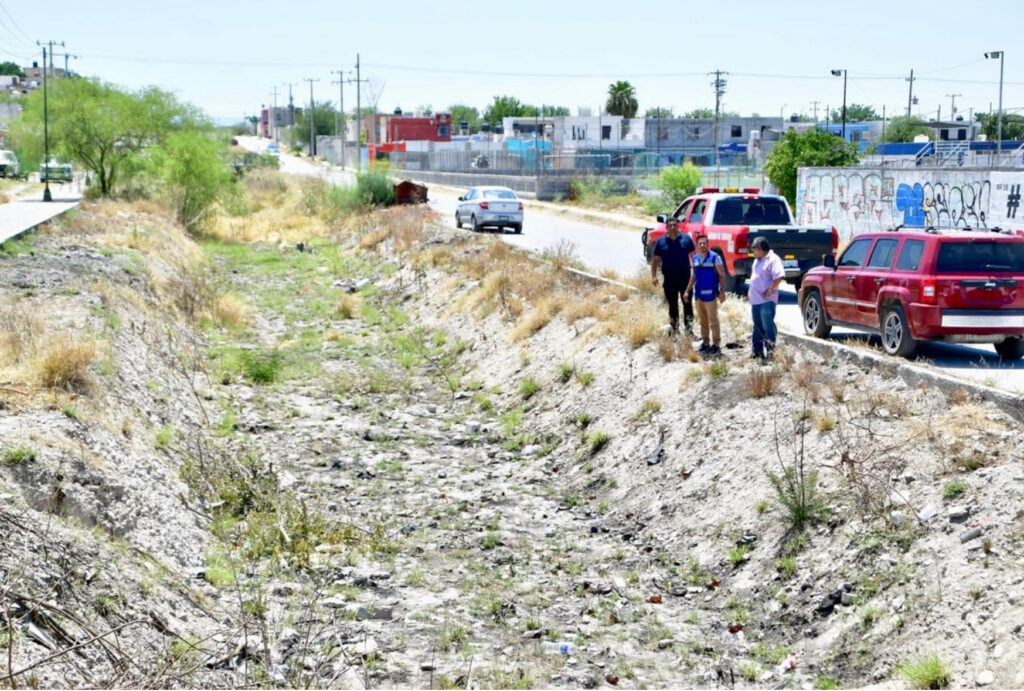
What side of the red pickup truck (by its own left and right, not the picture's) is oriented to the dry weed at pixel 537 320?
left

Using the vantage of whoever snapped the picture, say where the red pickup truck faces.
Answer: facing away from the viewer and to the left of the viewer

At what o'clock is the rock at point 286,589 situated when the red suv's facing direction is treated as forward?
The rock is roughly at 9 o'clock from the red suv.

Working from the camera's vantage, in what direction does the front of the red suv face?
facing away from the viewer and to the left of the viewer

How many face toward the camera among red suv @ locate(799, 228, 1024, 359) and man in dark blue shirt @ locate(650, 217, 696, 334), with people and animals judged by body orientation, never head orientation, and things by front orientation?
1

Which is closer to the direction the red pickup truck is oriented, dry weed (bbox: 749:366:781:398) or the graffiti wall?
the graffiti wall

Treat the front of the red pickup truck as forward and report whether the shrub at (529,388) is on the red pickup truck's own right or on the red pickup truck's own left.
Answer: on the red pickup truck's own left

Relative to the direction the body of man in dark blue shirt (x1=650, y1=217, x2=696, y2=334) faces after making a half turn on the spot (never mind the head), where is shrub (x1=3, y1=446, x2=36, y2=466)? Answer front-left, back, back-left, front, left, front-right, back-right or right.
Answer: back-left

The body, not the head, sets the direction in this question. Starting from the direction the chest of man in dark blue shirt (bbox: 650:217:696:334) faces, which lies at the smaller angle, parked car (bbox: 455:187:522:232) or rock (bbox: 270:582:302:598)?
the rock
